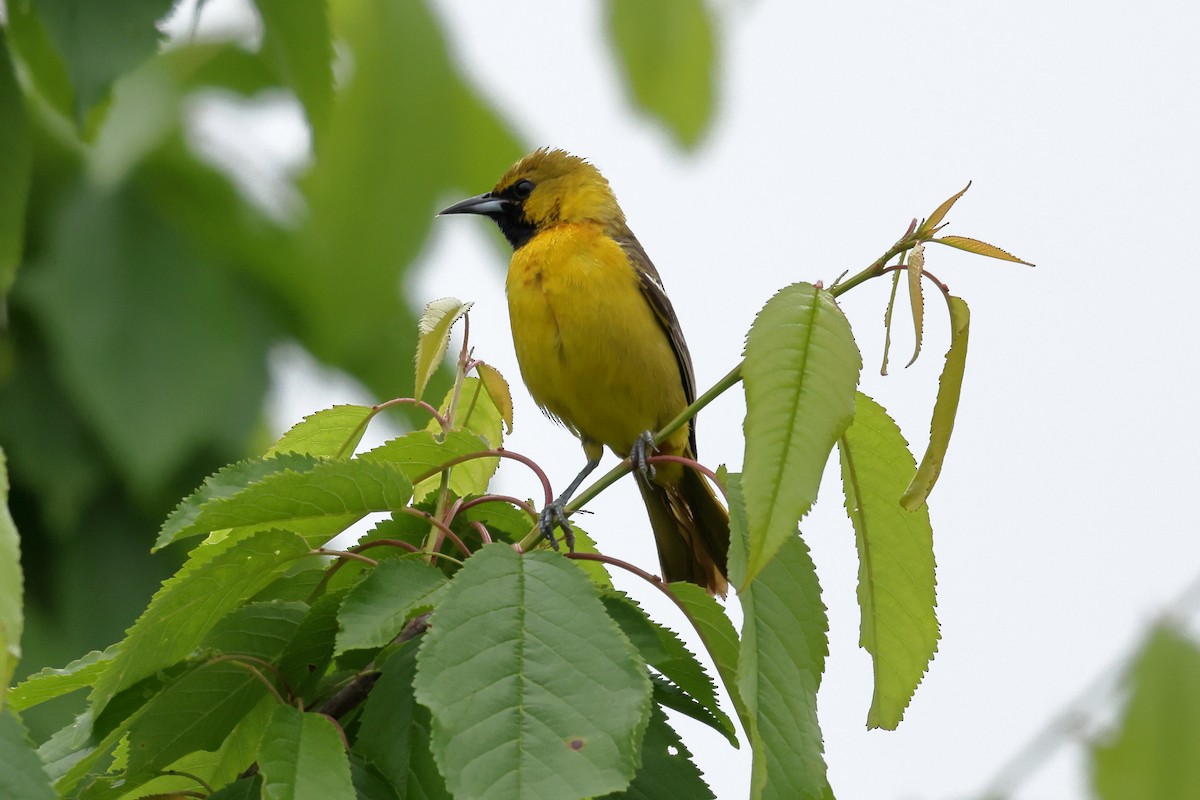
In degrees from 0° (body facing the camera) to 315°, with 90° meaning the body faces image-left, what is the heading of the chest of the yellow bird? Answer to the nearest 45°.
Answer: approximately 45°

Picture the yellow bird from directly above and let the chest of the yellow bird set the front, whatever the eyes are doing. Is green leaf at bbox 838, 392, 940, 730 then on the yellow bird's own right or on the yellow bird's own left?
on the yellow bird's own left
